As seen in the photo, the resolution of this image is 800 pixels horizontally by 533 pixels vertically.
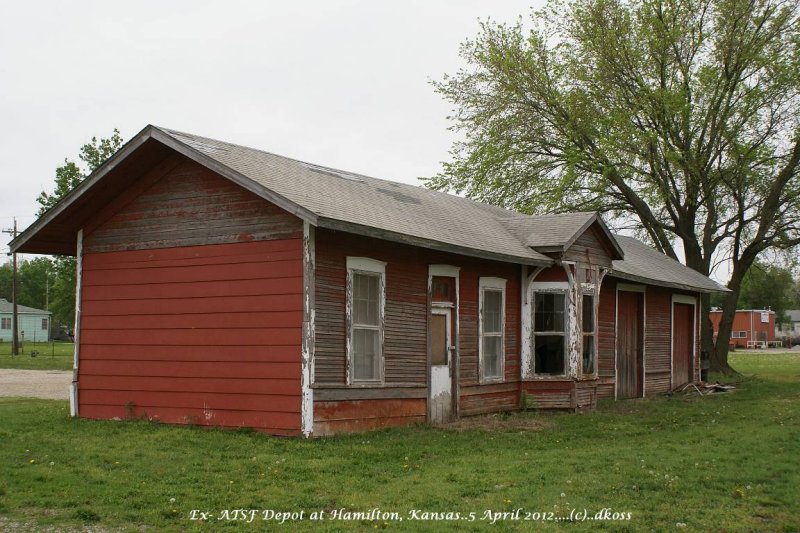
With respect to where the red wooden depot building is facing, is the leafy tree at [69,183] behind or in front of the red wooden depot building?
behind

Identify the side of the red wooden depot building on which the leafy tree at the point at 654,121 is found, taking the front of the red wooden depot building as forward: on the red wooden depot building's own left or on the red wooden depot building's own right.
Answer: on the red wooden depot building's own left

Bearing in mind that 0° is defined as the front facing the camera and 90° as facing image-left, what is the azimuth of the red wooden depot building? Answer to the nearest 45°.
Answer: approximately 315°
